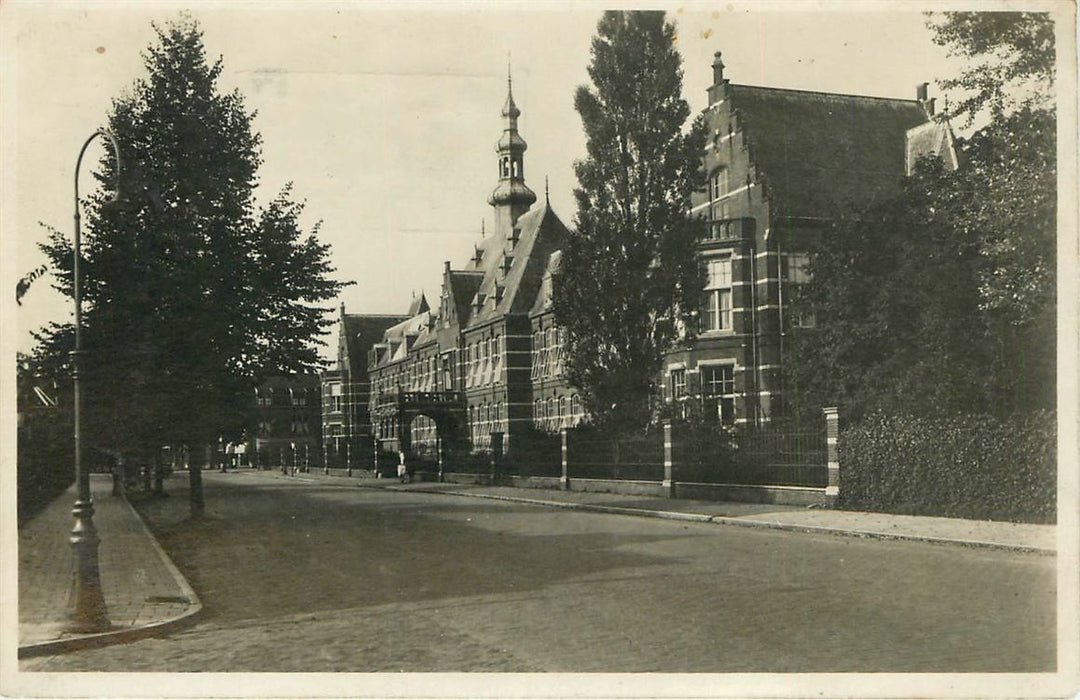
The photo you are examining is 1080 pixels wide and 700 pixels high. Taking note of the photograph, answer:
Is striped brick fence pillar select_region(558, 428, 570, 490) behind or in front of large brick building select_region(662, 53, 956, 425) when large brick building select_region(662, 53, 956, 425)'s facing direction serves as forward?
in front

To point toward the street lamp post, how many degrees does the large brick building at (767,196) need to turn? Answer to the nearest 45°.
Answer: approximately 45° to its left

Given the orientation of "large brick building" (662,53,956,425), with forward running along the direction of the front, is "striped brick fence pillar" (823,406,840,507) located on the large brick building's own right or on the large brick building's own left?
on the large brick building's own left

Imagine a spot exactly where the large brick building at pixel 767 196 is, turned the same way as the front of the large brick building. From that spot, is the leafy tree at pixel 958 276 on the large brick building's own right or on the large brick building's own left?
on the large brick building's own left

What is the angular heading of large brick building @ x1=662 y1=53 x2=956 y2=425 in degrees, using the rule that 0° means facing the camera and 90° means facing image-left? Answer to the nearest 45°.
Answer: approximately 45°
